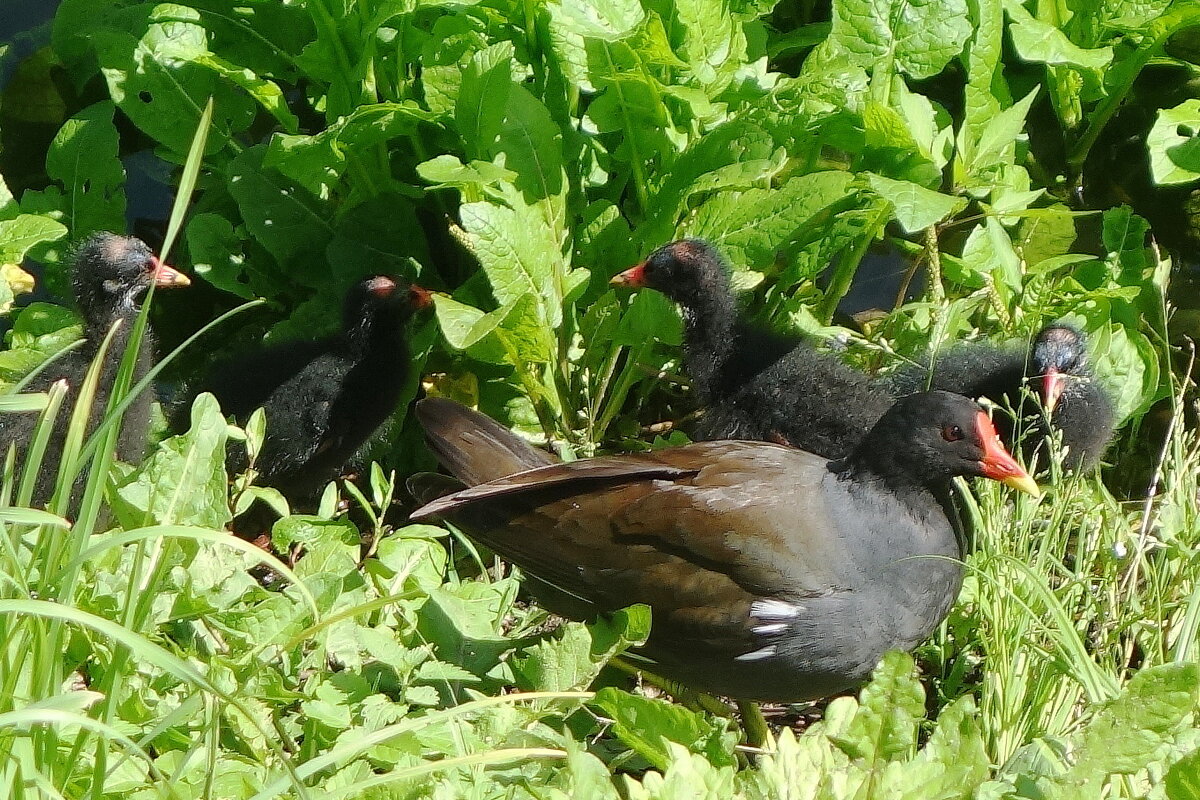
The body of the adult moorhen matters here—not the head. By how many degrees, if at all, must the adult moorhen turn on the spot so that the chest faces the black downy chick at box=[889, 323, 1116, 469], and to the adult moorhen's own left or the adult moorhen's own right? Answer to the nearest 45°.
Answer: approximately 45° to the adult moorhen's own left

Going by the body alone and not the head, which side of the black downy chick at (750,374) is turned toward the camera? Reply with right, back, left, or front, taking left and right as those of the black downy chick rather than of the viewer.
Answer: left

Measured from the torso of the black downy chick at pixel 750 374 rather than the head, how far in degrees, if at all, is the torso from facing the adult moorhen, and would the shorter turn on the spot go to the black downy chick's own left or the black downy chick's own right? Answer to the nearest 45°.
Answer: approximately 90° to the black downy chick's own left

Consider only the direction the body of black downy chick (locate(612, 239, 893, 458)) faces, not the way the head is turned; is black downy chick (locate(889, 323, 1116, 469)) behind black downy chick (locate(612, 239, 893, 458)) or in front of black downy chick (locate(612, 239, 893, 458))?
behind

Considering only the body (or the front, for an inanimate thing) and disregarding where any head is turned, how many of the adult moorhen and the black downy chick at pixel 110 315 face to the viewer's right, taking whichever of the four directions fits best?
2

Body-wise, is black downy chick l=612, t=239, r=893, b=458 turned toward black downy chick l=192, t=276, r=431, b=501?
yes

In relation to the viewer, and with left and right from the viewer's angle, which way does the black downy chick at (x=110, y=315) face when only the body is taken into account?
facing to the right of the viewer

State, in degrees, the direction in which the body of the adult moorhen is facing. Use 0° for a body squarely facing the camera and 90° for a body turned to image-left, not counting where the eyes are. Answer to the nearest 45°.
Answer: approximately 270°

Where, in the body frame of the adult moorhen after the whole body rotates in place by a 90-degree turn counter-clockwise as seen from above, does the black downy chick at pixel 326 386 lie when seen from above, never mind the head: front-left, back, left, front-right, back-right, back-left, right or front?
front-left

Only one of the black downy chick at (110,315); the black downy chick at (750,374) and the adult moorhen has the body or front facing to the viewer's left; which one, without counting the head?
the black downy chick at (750,374)

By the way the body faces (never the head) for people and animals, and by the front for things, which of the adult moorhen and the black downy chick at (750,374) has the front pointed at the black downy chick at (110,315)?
the black downy chick at (750,374)

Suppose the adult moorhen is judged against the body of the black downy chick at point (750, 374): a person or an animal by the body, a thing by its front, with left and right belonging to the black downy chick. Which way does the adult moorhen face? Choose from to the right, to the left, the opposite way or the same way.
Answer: the opposite way

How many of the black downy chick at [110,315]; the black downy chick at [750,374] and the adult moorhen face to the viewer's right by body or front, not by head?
2
